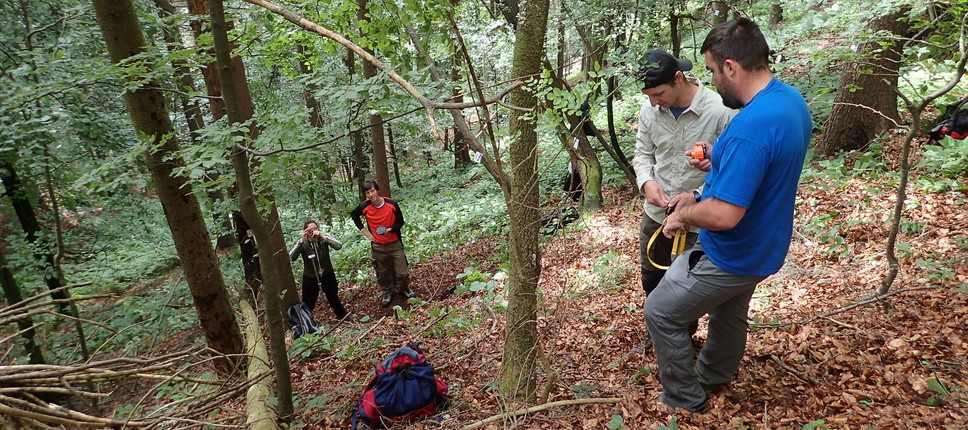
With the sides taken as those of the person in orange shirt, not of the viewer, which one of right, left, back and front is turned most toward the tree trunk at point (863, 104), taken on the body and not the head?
left

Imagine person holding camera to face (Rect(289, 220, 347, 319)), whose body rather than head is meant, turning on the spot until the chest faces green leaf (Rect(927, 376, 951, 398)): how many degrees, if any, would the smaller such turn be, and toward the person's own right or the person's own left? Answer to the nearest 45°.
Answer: approximately 45° to the person's own left

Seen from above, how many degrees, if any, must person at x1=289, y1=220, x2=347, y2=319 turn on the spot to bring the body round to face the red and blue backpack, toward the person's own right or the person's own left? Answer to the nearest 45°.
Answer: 0° — they already face it

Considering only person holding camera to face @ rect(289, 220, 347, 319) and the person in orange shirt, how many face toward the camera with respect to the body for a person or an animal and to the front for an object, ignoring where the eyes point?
2

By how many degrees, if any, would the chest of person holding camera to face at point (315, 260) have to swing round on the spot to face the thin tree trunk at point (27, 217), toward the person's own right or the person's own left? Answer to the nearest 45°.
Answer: approximately 135° to the person's own right
